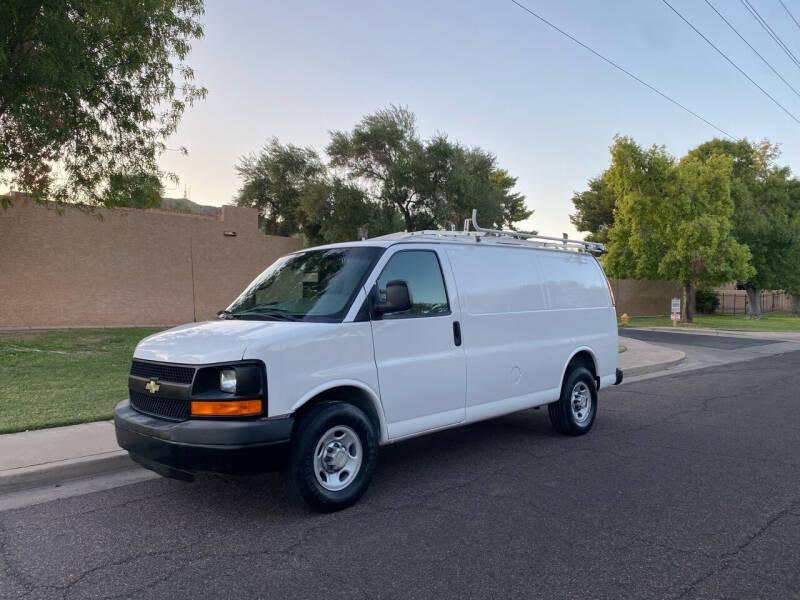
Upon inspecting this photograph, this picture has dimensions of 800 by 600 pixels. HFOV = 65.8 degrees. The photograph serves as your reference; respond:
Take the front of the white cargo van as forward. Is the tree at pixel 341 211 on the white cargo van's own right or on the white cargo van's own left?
on the white cargo van's own right

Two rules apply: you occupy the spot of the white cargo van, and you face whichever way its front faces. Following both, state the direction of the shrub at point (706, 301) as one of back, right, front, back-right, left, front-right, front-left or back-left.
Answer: back

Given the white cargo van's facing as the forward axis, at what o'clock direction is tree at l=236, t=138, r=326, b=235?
The tree is roughly at 4 o'clock from the white cargo van.

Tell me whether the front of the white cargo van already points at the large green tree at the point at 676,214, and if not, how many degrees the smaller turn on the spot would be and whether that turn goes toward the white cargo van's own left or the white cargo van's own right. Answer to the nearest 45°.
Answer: approximately 180°

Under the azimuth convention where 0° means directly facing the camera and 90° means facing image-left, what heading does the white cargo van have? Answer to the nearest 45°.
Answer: approximately 45°

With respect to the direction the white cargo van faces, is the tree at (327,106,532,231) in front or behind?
behind
